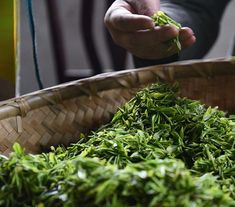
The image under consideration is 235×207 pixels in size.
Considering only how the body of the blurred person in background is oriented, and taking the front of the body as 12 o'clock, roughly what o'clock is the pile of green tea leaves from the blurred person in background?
The pile of green tea leaves is roughly at 12 o'clock from the blurred person in background.

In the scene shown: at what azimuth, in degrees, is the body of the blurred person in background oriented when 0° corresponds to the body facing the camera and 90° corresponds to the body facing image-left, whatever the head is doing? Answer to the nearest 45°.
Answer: approximately 0°
